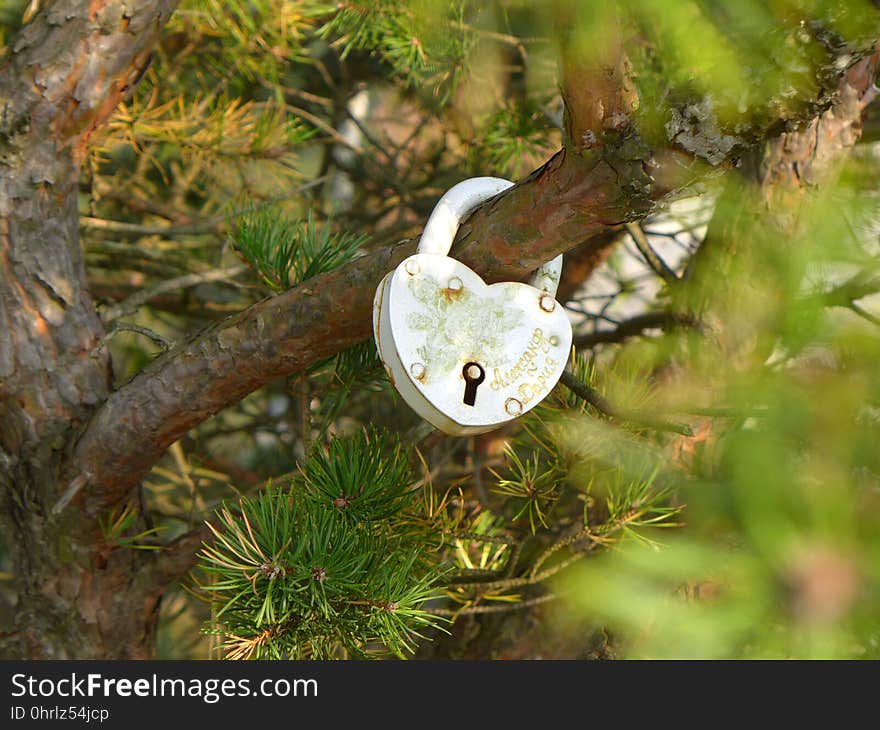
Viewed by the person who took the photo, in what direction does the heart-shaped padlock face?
facing the viewer
